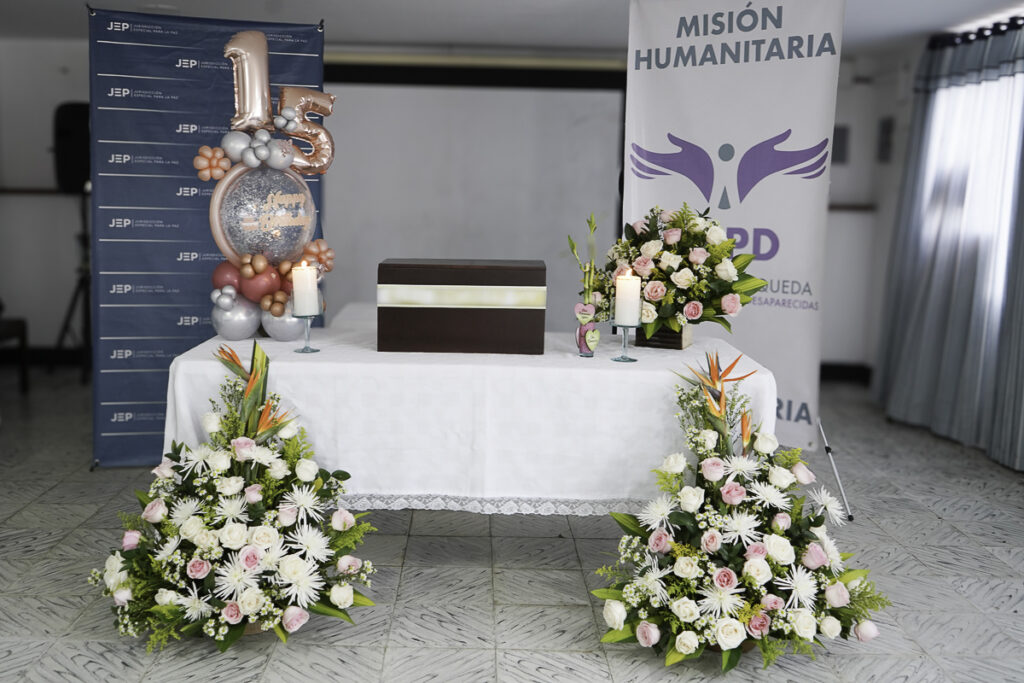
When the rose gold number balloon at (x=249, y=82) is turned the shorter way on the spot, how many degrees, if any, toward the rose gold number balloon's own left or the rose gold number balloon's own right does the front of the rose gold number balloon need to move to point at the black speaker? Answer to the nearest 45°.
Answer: approximately 180°

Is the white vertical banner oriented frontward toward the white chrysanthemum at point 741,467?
yes

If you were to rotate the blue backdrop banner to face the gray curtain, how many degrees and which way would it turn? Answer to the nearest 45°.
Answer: approximately 90° to its left

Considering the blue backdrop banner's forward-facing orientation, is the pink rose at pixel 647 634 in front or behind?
in front

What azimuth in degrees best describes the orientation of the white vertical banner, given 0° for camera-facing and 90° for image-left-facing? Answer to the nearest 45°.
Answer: approximately 0°

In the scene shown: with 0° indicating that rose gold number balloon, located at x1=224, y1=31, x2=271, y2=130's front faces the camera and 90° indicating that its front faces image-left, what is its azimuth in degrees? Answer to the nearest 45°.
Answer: approximately 0°

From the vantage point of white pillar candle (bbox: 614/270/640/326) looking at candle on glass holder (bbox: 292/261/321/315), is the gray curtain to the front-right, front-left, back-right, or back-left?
back-right

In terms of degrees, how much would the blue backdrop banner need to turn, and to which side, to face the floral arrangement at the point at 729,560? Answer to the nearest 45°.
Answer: approximately 45° to its left

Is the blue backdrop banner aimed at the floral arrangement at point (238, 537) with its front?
yes

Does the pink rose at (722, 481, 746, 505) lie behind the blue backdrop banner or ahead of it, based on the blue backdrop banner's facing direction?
ahead
